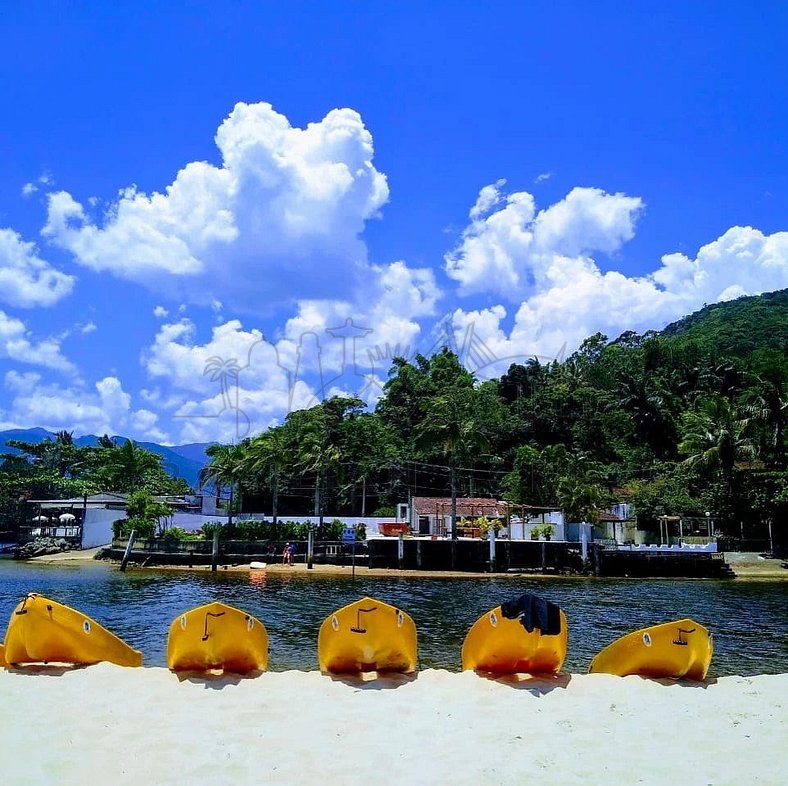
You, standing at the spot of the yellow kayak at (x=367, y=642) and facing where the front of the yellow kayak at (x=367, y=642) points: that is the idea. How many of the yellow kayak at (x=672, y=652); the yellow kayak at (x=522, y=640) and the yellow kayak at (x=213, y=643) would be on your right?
1

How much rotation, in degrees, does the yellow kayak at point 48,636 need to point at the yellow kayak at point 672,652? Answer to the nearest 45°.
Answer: approximately 90° to its left

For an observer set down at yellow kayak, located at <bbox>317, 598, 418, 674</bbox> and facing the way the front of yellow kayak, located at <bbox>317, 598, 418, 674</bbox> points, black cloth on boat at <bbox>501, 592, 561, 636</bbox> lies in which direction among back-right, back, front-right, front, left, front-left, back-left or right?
left

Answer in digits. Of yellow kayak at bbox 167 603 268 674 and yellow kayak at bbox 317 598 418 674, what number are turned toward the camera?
2

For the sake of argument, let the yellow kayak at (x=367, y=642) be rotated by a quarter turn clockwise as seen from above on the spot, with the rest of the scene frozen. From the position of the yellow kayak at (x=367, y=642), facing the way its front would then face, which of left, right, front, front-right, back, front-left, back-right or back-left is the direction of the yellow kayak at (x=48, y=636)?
front

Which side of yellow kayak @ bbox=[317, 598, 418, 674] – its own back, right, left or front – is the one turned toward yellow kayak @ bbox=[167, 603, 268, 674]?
right
